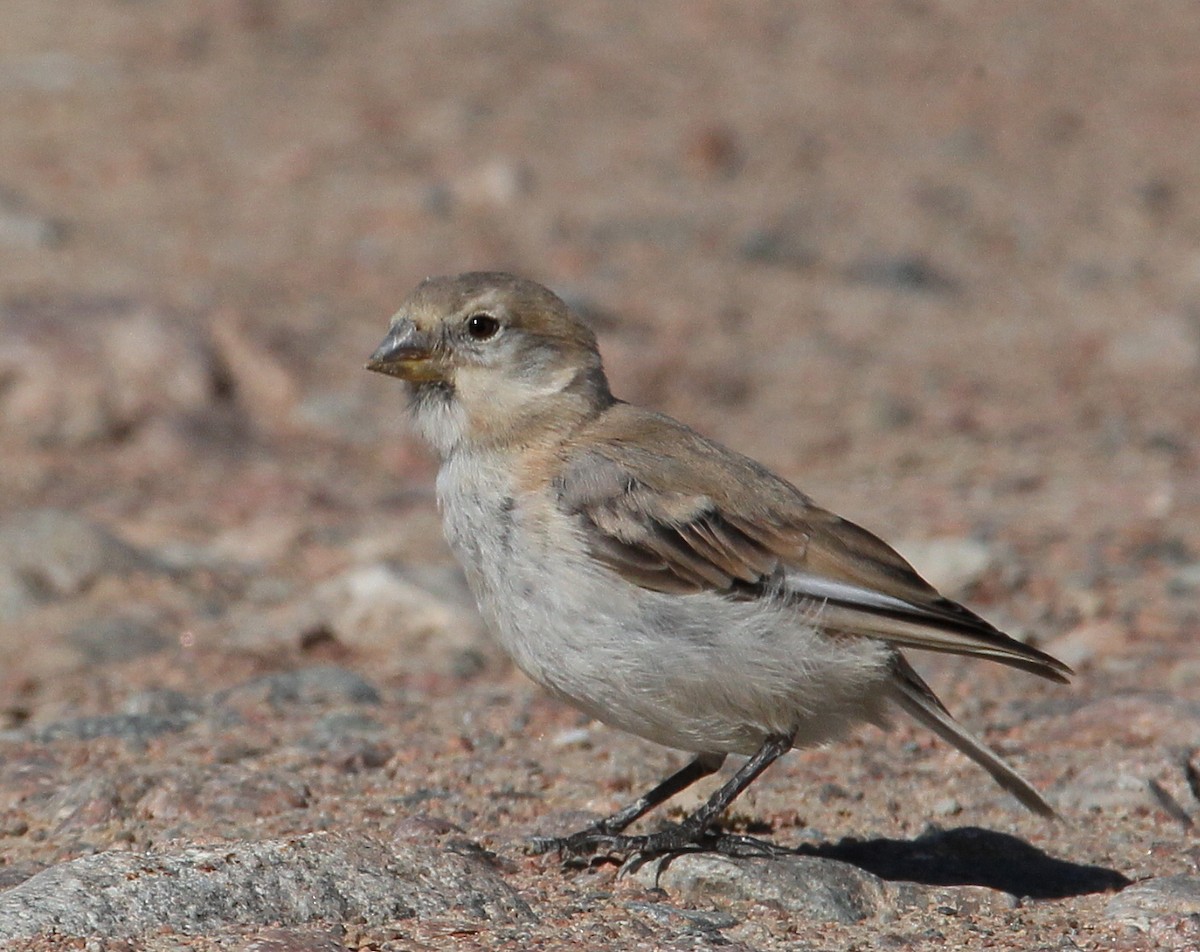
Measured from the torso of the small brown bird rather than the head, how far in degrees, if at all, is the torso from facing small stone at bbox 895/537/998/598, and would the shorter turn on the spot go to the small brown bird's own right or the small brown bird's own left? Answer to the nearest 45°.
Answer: approximately 90° to the small brown bird's own right

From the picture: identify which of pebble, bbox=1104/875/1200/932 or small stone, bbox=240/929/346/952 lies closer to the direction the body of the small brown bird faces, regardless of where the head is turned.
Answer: the small stone

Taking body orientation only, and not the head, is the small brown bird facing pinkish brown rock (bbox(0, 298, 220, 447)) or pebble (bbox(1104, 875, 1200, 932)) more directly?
the pinkish brown rock

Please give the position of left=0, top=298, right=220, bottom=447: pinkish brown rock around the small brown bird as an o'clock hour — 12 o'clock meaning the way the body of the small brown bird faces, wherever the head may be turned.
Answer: The pinkish brown rock is roughly at 2 o'clock from the small brown bird.

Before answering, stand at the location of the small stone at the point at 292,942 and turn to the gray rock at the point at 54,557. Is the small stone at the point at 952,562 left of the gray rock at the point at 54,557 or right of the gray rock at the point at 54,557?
right

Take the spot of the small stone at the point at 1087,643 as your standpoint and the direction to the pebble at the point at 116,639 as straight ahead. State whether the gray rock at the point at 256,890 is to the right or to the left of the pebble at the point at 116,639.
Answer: left

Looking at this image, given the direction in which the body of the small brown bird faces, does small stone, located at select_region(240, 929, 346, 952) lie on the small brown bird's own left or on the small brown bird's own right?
on the small brown bird's own left

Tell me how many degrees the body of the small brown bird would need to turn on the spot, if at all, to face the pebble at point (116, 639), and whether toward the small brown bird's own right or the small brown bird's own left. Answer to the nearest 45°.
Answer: approximately 45° to the small brown bird's own right

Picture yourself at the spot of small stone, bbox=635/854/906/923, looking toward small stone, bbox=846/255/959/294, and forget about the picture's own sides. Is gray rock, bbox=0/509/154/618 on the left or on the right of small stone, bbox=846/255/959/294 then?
left

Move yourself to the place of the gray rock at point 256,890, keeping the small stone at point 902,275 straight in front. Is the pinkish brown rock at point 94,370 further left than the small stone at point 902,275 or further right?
left

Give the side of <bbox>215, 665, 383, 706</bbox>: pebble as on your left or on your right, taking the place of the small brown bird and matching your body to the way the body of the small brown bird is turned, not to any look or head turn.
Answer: on your right

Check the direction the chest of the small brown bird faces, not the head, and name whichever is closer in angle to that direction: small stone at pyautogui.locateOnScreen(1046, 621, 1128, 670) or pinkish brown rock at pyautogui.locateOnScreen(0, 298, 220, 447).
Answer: the pinkish brown rock

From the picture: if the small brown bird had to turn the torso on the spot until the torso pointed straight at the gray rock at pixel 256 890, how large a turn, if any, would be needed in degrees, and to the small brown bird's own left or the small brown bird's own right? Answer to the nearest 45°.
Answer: approximately 45° to the small brown bird's own left

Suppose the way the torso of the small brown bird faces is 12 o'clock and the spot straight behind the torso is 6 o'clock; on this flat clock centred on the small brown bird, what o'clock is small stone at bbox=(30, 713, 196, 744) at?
The small stone is roughly at 1 o'clock from the small brown bird.

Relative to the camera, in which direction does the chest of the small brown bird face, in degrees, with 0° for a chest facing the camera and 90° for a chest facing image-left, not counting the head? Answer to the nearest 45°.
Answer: approximately 90°
